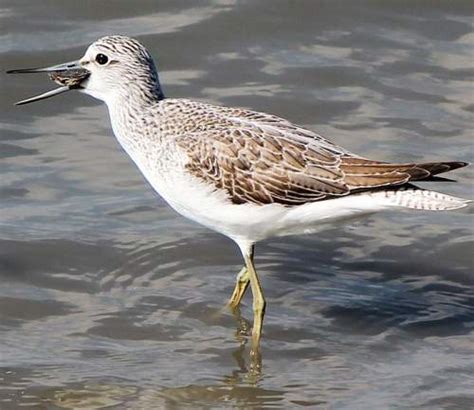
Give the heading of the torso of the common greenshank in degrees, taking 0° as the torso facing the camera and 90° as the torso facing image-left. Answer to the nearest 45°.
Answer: approximately 90°
